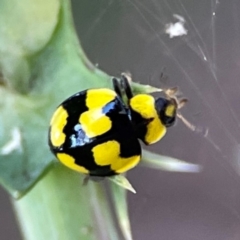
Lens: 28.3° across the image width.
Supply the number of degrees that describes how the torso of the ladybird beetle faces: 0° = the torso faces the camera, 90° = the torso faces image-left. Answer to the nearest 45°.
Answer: approximately 270°
